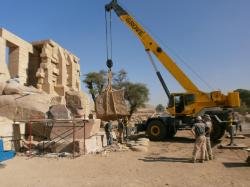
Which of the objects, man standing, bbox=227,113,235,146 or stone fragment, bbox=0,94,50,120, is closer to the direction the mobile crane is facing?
the stone fragment

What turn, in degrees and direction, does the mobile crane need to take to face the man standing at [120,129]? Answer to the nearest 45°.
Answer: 0° — it already faces them

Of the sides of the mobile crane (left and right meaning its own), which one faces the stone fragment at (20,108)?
front

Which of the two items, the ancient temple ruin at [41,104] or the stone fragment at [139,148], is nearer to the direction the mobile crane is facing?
the ancient temple ruin

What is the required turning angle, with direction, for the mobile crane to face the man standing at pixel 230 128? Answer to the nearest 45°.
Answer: approximately 135° to its left

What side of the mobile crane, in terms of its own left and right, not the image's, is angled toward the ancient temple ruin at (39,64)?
front

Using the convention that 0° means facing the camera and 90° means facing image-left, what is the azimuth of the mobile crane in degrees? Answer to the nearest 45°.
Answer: approximately 90°

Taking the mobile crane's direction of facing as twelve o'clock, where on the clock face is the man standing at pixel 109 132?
The man standing is roughly at 11 o'clock from the mobile crane.

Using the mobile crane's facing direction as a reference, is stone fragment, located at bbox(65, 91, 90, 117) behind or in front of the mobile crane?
in front

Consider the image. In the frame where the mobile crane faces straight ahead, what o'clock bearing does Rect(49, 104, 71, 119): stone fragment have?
The stone fragment is roughly at 11 o'clock from the mobile crane.
